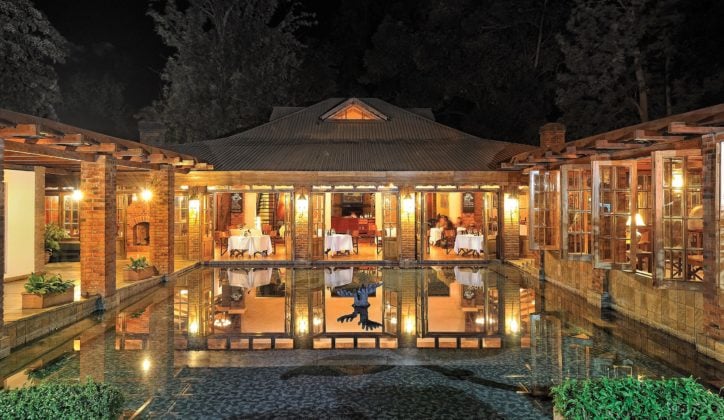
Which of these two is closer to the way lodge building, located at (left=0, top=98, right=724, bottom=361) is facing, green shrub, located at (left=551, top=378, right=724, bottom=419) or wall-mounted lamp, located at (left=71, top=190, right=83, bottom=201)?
the green shrub

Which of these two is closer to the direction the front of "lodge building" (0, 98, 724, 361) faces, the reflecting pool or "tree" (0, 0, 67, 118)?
the reflecting pool

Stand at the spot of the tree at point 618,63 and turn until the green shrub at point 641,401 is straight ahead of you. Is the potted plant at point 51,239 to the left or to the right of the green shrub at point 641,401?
right

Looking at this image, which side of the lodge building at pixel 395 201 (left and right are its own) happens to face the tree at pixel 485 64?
back

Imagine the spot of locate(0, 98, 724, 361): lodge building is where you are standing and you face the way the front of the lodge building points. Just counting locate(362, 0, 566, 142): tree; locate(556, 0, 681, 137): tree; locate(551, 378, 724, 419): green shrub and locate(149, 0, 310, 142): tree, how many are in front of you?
1

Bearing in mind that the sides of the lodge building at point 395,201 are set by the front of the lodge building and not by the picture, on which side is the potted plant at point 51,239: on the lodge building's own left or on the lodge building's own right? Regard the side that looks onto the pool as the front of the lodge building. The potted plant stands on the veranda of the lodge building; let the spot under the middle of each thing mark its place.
on the lodge building's own right

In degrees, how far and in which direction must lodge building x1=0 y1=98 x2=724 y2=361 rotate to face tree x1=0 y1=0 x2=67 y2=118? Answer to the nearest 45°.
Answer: approximately 135° to its right

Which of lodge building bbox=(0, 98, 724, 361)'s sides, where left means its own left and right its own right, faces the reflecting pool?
front

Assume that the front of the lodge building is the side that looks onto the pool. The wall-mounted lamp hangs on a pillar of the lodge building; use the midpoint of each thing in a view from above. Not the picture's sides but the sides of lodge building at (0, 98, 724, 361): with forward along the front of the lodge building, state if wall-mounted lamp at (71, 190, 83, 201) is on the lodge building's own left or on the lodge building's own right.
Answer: on the lodge building's own right

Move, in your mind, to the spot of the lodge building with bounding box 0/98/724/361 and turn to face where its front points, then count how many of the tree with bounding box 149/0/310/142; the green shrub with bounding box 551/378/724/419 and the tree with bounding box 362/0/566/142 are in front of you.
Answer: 1
